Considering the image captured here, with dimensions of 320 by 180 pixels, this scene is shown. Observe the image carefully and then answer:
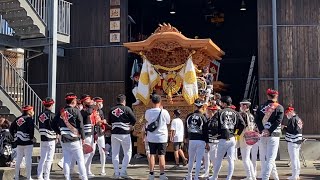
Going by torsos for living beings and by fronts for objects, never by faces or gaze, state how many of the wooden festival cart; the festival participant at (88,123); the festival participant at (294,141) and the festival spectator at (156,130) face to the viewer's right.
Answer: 1

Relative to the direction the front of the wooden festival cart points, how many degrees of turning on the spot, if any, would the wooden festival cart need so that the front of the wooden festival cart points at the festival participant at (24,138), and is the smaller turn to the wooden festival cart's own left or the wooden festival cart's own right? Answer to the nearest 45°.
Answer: approximately 45° to the wooden festival cart's own right

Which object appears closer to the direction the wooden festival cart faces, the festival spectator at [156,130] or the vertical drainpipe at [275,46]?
the festival spectator

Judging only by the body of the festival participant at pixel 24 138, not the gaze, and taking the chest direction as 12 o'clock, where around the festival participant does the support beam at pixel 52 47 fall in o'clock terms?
The support beam is roughly at 11 o'clock from the festival participant.

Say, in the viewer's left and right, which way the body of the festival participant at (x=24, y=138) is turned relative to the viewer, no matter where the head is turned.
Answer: facing away from the viewer and to the right of the viewer

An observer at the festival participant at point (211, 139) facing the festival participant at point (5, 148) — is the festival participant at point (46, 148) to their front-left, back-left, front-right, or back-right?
front-left

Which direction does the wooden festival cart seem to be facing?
toward the camera

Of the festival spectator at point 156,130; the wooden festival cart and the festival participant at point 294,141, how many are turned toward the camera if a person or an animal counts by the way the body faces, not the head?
1

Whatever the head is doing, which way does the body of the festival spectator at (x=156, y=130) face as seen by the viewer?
away from the camera

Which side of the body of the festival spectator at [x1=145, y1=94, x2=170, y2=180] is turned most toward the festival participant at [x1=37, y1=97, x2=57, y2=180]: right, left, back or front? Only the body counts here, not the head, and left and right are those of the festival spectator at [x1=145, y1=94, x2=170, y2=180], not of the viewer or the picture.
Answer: left

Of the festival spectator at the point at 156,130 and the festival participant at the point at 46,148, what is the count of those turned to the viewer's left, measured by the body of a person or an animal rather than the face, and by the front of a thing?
0

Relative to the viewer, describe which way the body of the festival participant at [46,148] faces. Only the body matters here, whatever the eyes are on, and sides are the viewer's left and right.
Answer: facing away from the viewer and to the right of the viewer

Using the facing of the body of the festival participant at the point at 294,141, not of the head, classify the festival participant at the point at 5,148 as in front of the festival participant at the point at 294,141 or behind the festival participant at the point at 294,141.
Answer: in front

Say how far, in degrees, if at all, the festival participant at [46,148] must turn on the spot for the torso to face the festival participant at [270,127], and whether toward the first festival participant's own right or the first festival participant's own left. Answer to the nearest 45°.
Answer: approximately 90° to the first festival participant's own right

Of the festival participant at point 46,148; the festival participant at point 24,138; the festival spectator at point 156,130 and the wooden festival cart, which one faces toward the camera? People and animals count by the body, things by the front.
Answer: the wooden festival cart

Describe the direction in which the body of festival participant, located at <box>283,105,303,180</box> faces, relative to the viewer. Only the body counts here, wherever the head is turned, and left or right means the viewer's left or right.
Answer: facing to the left of the viewer

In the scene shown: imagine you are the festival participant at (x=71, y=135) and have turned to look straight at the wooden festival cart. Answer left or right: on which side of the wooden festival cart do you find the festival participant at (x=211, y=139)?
right
